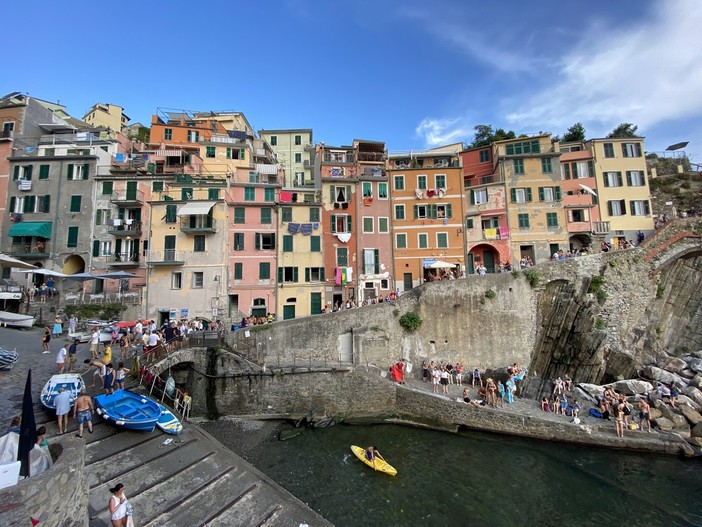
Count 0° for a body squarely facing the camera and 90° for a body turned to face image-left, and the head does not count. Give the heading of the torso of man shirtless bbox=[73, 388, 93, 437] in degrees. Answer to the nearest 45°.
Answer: approximately 180°

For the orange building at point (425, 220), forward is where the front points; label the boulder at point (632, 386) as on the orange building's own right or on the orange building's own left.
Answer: on the orange building's own left

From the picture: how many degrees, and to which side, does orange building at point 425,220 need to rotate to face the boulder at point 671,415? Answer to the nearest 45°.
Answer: approximately 45° to its left

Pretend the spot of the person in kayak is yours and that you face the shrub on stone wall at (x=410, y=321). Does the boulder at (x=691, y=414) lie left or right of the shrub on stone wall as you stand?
right

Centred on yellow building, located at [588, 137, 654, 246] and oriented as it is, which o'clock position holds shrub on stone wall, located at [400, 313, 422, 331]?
The shrub on stone wall is roughly at 1 o'clock from the yellow building.
